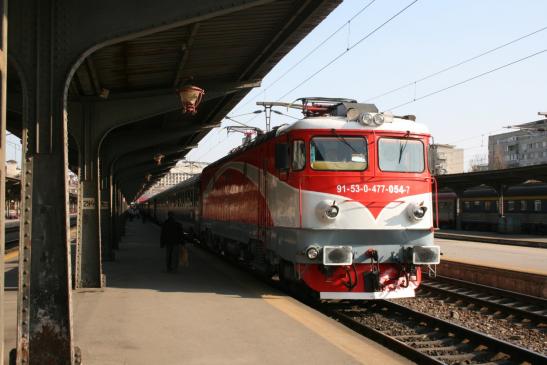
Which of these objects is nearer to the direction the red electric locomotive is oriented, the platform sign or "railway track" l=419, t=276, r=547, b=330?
the railway track

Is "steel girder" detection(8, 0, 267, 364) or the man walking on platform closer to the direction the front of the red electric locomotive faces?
the steel girder

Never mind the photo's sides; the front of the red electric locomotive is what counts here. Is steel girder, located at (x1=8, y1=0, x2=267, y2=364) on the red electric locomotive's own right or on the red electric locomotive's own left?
on the red electric locomotive's own right

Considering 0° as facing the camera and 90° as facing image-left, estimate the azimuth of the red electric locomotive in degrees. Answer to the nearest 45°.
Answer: approximately 315°

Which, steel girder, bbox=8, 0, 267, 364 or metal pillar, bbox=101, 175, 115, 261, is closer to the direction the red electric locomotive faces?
the steel girder

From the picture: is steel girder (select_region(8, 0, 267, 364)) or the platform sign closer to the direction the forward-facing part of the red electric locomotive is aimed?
the steel girder

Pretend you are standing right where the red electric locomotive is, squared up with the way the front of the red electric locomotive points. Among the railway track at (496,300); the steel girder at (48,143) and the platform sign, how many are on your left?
1

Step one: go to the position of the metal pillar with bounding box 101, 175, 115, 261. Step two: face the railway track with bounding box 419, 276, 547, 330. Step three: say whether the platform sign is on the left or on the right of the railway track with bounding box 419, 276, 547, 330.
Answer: right
